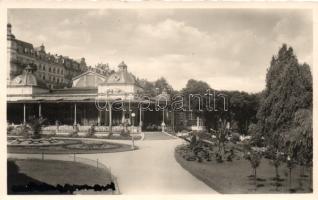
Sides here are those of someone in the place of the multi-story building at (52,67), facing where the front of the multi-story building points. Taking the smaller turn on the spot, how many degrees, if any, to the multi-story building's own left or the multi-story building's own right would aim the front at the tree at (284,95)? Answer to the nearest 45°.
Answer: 0° — it already faces it

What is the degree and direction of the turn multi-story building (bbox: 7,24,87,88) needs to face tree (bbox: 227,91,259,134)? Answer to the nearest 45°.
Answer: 0° — it already faces it

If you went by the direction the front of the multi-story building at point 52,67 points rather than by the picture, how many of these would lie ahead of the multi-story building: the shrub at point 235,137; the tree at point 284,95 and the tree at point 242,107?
3

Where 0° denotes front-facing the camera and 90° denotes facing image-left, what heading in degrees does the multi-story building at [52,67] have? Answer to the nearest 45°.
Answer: approximately 315°

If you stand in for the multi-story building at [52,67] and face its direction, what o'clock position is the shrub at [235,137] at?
The shrub is roughly at 12 o'clock from the multi-story building.
